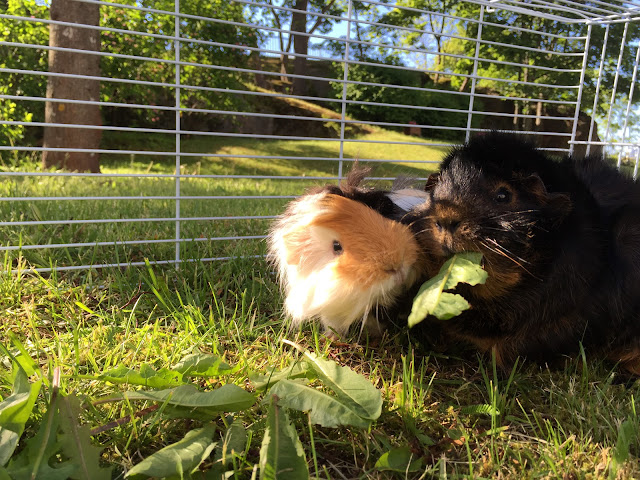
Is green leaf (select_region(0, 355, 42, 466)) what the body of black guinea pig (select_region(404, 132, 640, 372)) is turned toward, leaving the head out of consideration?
yes

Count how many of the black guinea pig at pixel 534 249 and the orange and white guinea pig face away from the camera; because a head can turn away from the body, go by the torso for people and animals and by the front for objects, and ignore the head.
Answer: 0

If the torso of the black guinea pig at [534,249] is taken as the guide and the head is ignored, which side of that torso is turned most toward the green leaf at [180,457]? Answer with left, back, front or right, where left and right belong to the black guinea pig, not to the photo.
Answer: front

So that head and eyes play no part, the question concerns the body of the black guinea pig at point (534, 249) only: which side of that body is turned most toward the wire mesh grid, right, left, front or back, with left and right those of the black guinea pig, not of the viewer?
right

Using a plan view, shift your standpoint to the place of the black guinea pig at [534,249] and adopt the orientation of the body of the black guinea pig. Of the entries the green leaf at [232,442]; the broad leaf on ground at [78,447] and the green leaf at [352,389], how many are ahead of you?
3

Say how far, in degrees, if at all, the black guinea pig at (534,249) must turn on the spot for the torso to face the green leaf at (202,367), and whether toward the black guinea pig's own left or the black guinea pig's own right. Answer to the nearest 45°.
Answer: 0° — it already faces it

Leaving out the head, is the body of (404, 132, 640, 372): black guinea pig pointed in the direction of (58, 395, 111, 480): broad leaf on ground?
yes

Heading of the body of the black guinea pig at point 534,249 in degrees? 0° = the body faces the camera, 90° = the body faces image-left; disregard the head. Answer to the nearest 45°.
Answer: approximately 45°

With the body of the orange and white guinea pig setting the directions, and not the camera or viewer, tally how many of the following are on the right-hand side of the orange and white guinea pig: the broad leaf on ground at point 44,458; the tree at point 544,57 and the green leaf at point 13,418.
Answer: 2

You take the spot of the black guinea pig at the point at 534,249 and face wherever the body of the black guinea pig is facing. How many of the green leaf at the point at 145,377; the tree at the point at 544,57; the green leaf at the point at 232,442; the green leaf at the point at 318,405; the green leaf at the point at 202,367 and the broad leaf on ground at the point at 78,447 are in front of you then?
5

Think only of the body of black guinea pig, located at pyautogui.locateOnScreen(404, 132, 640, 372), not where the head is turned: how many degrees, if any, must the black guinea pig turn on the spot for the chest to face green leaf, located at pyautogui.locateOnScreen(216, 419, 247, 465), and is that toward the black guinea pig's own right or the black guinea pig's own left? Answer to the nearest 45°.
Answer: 0° — it already faces it

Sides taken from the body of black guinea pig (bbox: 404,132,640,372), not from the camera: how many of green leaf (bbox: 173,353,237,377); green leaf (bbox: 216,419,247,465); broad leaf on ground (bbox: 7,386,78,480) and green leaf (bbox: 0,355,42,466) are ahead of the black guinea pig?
4
